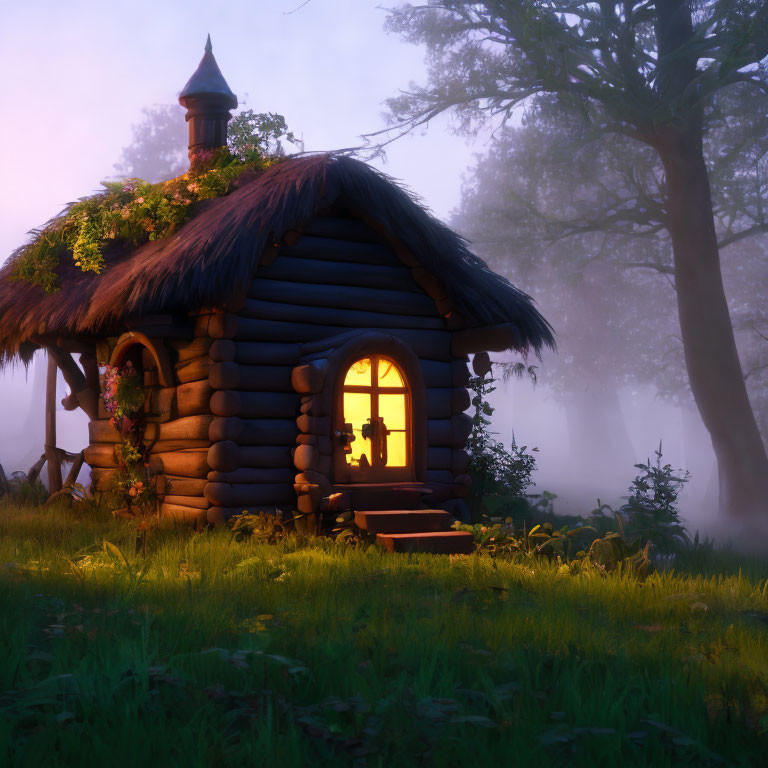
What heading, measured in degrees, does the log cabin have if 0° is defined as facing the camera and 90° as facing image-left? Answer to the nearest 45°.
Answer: approximately 315°

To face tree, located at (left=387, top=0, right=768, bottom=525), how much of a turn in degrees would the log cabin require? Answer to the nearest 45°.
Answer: approximately 90° to its left

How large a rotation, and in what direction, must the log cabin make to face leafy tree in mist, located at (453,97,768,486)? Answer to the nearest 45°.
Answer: approximately 90° to its left

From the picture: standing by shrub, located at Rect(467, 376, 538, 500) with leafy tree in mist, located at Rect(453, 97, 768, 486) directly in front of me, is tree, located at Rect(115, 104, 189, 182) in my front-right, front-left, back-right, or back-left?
front-left

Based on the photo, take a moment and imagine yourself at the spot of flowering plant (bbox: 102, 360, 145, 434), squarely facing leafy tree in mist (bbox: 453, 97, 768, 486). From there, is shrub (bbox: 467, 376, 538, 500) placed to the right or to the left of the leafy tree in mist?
right

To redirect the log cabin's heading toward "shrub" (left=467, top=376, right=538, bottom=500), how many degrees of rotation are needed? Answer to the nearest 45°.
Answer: approximately 90° to its left

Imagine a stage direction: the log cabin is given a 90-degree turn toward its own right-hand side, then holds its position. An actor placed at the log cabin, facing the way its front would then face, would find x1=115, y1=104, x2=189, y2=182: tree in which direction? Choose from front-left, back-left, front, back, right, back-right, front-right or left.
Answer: back-right
